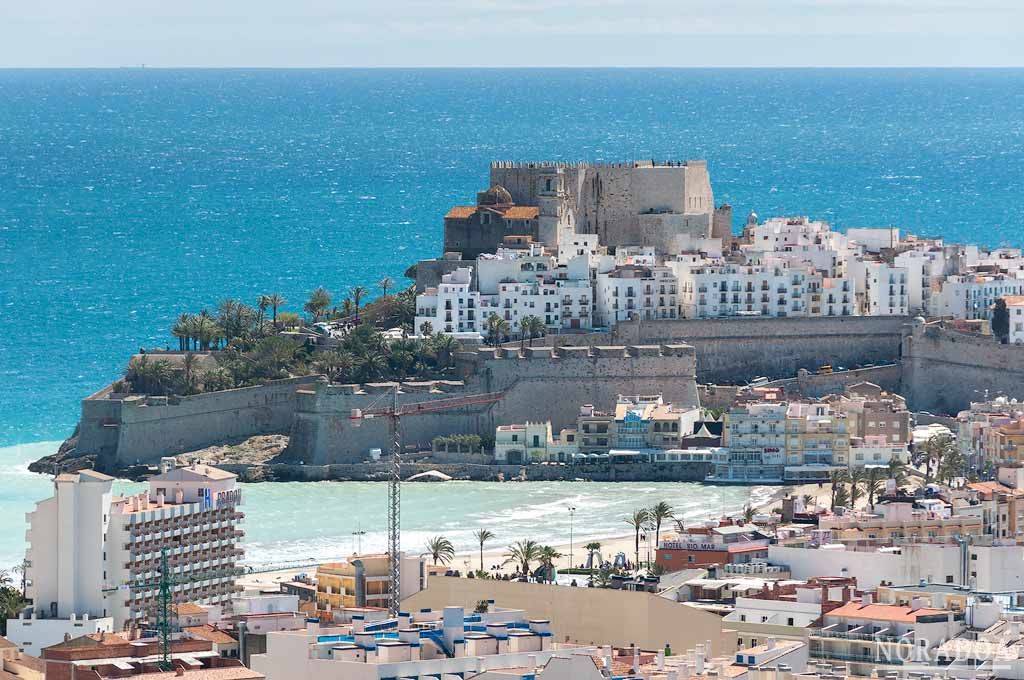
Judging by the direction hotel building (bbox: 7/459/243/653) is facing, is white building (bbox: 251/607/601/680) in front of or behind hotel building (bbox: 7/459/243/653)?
in front

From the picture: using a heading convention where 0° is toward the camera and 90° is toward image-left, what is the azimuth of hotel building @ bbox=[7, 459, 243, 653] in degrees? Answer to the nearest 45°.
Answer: approximately 315°

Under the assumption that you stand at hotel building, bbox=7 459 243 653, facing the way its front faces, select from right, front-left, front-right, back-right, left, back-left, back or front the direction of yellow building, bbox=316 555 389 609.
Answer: front-left
